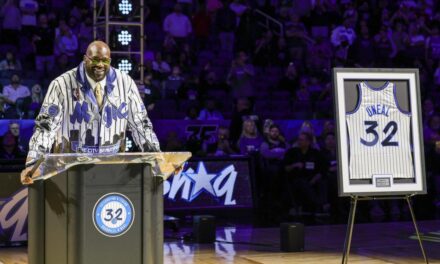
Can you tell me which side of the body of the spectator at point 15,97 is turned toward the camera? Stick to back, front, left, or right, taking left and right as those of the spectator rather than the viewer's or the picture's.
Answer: front

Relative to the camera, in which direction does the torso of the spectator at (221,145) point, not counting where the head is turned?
toward the camera

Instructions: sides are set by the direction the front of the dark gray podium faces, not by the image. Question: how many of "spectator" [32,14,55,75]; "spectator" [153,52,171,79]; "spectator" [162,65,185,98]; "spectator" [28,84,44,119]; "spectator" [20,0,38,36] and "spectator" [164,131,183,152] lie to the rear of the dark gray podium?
6

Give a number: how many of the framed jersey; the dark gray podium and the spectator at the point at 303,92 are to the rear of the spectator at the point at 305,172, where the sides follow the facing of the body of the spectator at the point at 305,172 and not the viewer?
1

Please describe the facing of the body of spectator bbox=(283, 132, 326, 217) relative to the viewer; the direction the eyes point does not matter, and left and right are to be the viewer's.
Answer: facing the viewer

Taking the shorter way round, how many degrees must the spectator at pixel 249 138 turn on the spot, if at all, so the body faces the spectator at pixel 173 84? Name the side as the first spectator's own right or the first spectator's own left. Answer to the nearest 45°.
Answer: approximately 135° to the first spectator's own right

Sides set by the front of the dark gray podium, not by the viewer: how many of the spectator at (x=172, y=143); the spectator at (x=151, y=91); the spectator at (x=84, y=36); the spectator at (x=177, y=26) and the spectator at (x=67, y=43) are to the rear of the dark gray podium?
5

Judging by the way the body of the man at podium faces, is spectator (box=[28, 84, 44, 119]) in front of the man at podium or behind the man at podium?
behind
